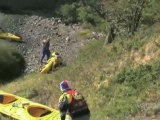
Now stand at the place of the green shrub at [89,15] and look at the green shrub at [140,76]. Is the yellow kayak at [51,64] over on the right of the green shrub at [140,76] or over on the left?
right
